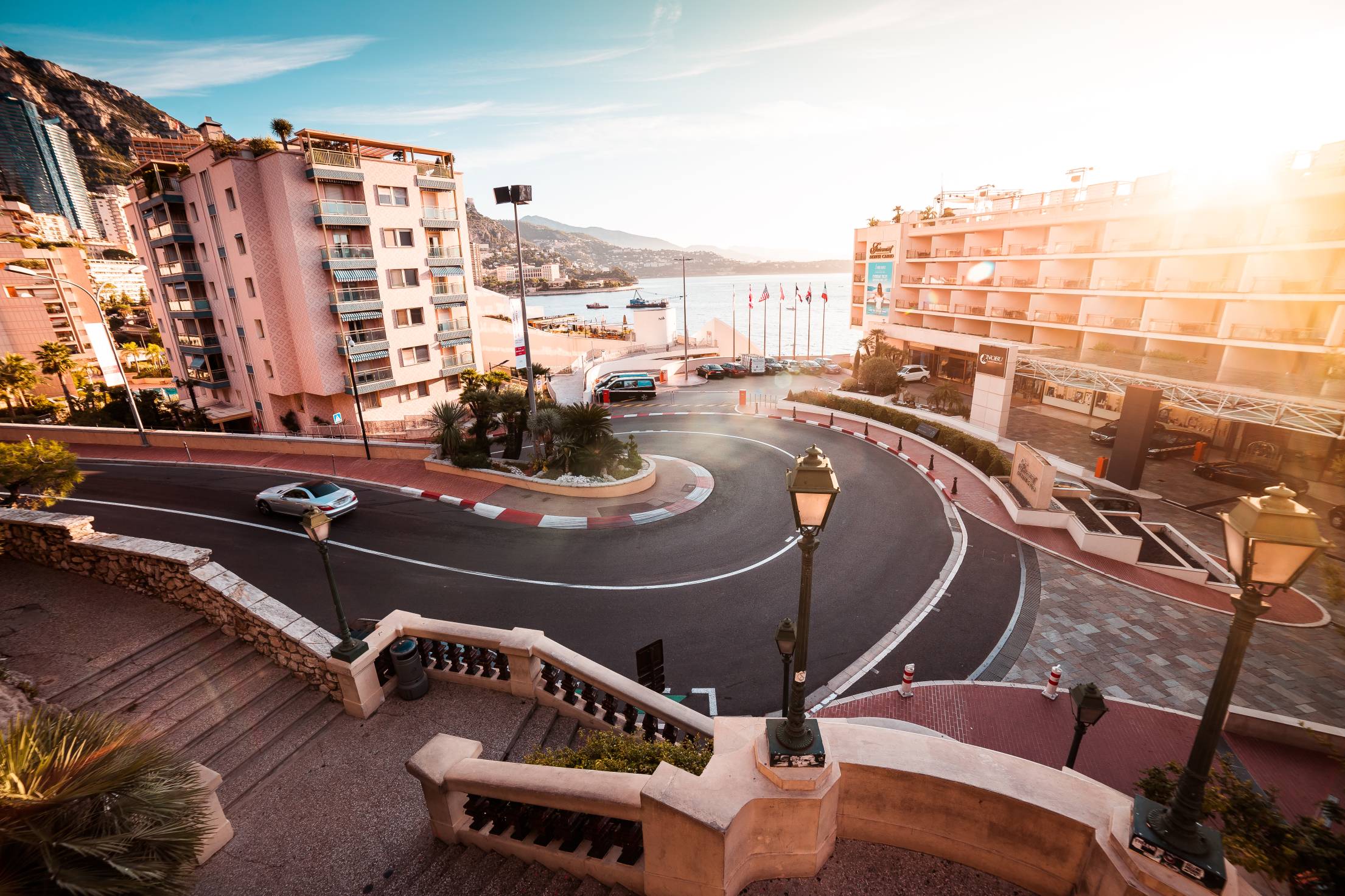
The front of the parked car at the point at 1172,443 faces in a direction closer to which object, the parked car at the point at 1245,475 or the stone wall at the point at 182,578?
the stone wall

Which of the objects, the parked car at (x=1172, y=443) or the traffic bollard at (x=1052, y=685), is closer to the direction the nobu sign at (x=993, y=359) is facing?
the traffic bollard

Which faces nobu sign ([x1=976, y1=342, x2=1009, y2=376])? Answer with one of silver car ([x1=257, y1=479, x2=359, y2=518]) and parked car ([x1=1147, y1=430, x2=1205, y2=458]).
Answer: the parked car

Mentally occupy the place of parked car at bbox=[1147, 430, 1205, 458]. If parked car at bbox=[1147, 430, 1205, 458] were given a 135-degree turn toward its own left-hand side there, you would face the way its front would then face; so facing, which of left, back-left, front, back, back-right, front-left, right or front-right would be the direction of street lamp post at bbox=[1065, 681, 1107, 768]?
right

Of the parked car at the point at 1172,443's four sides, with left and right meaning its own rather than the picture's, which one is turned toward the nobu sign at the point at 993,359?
front

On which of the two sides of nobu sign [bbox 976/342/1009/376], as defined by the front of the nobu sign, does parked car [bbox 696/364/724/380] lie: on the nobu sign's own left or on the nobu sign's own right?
on the nobu sign's own right

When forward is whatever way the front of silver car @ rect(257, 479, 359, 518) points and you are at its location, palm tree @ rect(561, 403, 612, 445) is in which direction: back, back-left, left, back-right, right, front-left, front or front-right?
back-right
